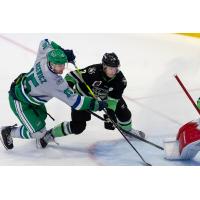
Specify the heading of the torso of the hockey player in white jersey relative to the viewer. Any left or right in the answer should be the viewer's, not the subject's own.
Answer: facing to the right of the viewer
